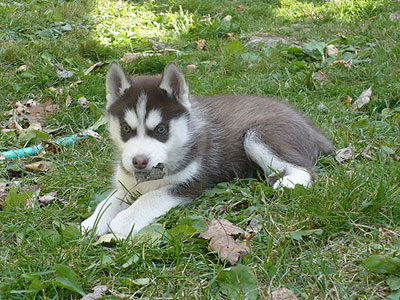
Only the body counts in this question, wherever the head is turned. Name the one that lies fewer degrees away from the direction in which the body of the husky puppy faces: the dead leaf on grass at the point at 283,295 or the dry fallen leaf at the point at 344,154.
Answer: the dead leaf on grass

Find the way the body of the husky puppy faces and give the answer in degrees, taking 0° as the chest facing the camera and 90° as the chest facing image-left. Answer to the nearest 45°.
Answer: approximately 45°

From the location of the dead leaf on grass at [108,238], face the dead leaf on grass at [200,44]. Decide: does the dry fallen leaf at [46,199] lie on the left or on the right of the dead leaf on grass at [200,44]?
left

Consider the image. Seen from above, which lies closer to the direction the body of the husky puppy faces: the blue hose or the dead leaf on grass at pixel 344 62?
the blue hose

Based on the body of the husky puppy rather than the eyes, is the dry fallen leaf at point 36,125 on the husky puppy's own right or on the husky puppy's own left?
on the husky puppy's own right

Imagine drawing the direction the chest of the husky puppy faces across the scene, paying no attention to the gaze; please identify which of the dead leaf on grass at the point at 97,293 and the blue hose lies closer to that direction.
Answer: the dead leaf on grass
